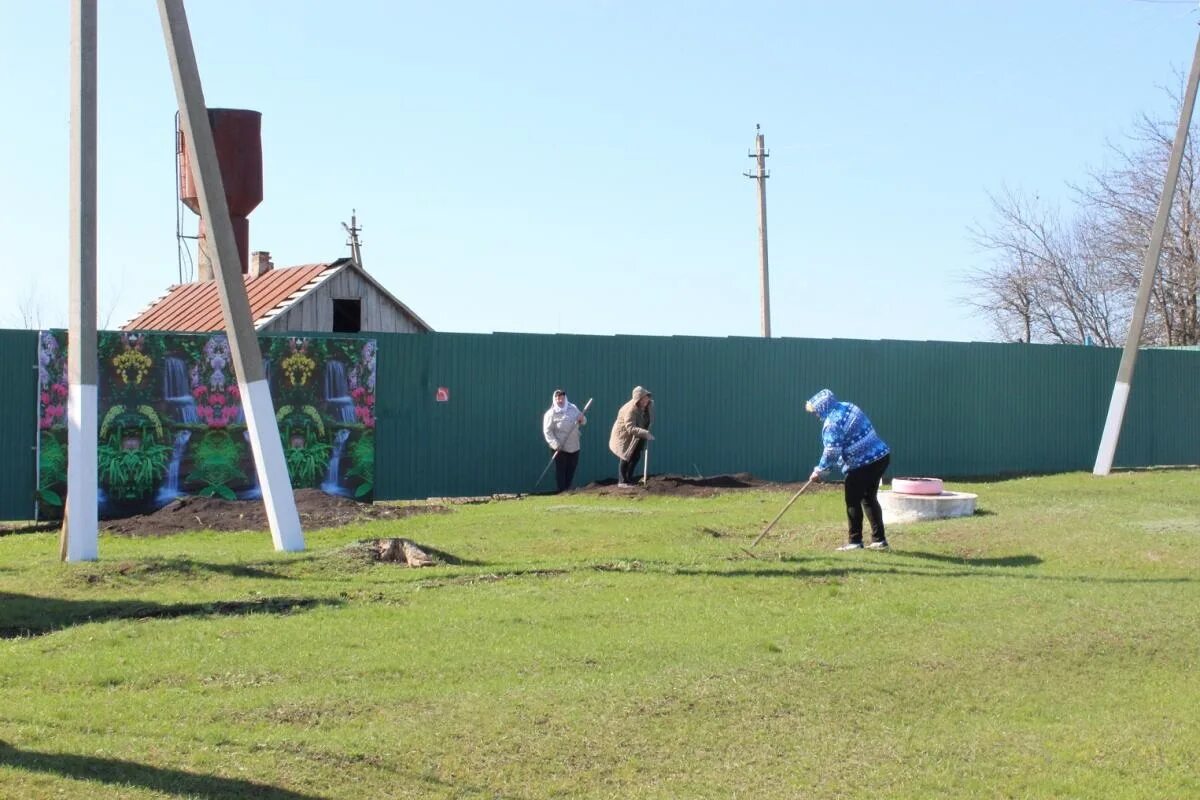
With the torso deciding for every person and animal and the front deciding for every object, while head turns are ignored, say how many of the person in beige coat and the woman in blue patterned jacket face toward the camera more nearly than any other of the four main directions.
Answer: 0

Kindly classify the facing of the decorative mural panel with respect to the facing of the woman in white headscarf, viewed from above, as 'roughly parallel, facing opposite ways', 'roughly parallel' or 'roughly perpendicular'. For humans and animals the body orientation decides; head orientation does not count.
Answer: roughly parallel

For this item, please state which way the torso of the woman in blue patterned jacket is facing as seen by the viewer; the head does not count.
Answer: to the viewer's left

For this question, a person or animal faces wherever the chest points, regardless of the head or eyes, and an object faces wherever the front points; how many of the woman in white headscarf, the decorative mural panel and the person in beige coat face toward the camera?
2

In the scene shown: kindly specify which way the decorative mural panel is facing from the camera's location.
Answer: facing the viewer

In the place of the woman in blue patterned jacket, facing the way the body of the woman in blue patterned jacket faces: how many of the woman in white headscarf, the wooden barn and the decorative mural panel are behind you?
0

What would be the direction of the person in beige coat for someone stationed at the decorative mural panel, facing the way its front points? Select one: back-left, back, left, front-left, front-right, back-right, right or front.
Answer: left

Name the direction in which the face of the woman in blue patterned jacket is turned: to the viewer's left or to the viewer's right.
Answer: to the viewer's left

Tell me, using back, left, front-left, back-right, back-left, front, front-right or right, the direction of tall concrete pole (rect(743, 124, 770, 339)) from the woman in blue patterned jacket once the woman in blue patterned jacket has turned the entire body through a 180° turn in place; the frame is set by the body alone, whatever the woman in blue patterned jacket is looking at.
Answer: left

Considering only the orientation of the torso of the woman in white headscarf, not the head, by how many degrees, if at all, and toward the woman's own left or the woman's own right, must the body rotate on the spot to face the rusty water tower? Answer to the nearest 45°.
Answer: approximately 135° to the woman's own right

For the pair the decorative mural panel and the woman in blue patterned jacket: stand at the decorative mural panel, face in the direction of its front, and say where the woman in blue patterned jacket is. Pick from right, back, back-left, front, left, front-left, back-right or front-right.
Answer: front-left

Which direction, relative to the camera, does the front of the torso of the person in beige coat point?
to the viewer's right

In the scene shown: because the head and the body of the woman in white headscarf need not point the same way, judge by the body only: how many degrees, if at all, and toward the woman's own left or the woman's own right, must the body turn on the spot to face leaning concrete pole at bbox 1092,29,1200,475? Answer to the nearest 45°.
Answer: approximately 90° to the woman's own left

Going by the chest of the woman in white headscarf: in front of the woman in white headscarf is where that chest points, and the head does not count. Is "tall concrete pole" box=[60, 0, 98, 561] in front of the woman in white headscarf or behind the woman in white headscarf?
in front

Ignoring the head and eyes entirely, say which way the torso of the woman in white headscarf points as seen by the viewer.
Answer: toward the camera
